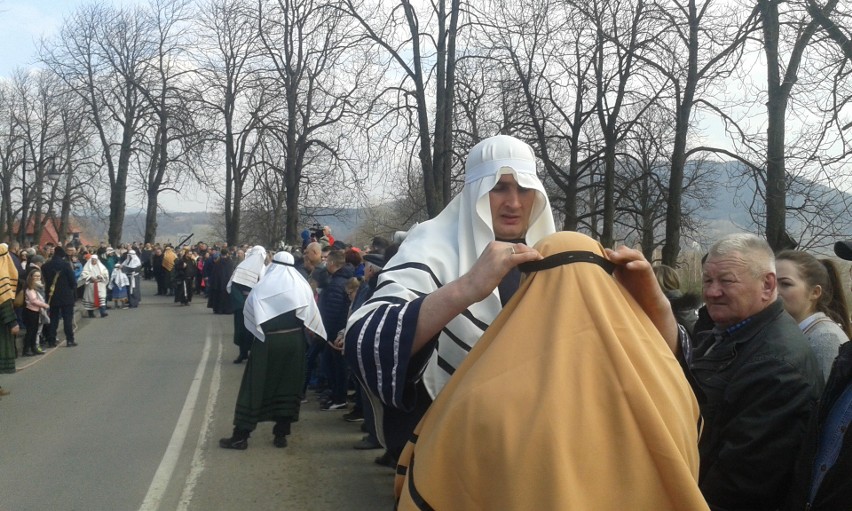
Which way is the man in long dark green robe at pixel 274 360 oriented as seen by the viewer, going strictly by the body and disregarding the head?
away from the camera

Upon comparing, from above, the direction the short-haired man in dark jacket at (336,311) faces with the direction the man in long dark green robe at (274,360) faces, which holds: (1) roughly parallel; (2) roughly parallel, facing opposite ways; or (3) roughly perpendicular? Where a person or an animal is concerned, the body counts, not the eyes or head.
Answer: roughly perpendicular

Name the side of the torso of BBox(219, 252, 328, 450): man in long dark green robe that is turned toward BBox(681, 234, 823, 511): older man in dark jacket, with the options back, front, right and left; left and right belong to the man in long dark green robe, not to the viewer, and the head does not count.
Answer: back

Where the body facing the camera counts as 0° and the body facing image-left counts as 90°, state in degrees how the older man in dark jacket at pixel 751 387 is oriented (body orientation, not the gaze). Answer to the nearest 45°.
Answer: approximately 45°

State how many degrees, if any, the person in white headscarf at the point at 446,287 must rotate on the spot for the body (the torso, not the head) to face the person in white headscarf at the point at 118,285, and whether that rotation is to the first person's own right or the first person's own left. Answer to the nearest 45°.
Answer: approximately 180°

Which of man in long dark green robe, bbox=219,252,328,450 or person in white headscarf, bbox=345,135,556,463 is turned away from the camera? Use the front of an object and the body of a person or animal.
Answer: the man in long dark green robe

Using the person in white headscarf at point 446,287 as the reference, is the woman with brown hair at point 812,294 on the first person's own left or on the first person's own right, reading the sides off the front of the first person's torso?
on the first person's own left

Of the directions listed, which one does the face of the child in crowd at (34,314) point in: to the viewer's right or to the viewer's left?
to the viewer's right

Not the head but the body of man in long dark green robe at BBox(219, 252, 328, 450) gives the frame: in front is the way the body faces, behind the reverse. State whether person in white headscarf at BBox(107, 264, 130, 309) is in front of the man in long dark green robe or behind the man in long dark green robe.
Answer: in front

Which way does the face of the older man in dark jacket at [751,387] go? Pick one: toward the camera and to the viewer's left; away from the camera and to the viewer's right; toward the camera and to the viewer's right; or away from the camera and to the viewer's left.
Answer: toward the camera and to the viewer's left

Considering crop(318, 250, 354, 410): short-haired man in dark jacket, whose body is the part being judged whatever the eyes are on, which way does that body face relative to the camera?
to the viewer's left

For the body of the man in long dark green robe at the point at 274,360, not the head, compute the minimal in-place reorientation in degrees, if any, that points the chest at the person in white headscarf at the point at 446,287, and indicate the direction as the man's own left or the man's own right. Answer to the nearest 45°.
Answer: approximately 180°

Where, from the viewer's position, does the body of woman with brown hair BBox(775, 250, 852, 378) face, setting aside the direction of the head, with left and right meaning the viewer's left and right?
facing to the left of the viewer

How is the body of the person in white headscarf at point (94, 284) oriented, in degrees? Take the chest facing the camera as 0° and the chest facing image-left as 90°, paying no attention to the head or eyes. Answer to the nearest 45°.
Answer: approximately 0°

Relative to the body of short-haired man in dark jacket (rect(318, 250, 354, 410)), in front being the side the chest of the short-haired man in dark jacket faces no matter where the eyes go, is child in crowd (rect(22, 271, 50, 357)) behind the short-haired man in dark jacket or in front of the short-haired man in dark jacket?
in front
